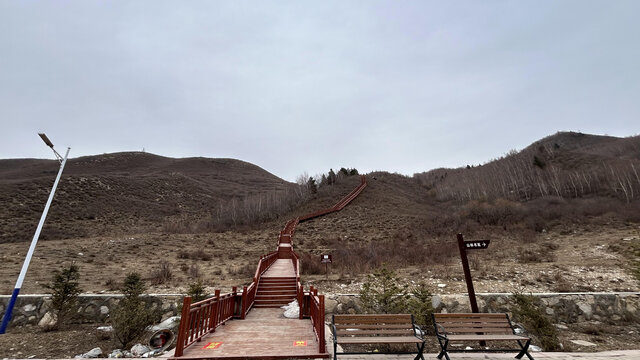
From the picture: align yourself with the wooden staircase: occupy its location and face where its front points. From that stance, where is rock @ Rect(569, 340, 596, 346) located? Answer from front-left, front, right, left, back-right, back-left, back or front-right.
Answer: front-left

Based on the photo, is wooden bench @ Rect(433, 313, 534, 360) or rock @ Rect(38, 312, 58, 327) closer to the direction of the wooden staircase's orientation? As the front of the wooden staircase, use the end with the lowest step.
the wooden bench

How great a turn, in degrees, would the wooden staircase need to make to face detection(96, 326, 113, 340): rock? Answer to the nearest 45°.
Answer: approximately 90° to its right

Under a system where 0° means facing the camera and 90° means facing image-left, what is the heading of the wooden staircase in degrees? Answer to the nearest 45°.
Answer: approximately 0°

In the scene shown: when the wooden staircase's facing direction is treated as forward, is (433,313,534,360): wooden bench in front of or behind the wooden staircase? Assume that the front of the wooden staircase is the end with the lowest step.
in front

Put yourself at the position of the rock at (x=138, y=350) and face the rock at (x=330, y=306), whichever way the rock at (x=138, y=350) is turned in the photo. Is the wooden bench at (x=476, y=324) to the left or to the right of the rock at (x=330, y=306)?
right

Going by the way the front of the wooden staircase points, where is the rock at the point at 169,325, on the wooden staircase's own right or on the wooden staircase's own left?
on the wooden staircase's own right

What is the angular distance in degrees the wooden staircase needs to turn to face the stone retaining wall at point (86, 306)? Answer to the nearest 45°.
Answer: approximately 90° to its right

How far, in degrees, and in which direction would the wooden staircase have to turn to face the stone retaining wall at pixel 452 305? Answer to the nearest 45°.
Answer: approximately 45° to its left

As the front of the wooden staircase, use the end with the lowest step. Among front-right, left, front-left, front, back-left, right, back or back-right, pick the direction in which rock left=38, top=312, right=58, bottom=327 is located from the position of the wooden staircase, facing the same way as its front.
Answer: right

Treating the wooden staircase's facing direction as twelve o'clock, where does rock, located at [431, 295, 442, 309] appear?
The rock is roughly at 10 o'clock from the wooden staircase.

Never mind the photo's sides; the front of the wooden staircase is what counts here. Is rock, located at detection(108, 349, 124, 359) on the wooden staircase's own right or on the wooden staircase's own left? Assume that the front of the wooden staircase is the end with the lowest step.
on the wooden staircase's own right
